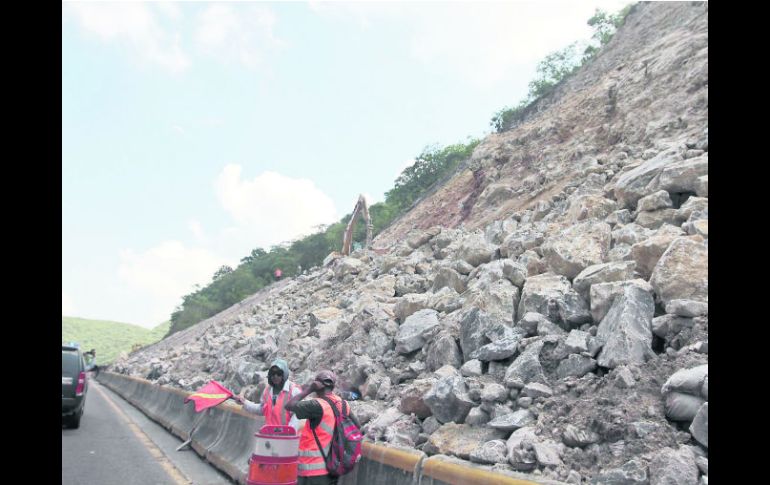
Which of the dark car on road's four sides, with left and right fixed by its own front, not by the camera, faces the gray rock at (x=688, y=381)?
back

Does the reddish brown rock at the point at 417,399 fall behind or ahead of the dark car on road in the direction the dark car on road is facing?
behind

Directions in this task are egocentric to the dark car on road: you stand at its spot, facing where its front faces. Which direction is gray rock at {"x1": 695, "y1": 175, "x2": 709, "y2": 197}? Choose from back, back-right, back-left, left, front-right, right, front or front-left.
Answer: back-right

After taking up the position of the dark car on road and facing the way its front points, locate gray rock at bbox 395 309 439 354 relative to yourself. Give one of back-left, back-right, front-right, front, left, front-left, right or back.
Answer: back-right

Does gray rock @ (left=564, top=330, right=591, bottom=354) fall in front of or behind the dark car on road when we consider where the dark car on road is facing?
behind

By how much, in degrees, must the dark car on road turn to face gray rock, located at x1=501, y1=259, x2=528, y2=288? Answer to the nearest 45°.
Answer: approximately 135° to its right

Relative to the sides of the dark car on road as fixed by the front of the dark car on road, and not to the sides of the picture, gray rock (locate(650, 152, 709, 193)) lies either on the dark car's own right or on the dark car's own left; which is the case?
on the dark car's own right

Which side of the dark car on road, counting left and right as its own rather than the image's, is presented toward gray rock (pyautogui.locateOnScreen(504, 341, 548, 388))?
back

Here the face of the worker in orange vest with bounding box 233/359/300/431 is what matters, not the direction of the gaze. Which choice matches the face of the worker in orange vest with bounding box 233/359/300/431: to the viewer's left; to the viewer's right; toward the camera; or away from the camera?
toward the camera

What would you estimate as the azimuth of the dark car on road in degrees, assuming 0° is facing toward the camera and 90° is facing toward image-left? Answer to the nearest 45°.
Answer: approximately 180°

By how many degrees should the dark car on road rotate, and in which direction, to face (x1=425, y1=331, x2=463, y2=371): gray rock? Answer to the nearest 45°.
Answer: approximately 135° to its right

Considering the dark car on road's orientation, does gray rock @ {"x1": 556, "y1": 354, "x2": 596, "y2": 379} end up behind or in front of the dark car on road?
behind

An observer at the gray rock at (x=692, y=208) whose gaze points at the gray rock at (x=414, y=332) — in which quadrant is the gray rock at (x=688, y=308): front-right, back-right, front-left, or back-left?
front-left

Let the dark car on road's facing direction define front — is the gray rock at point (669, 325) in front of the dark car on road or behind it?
behind
